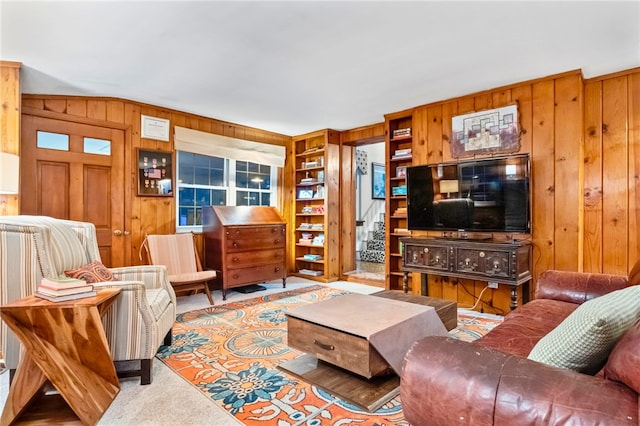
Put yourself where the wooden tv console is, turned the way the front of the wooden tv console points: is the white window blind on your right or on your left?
on your right

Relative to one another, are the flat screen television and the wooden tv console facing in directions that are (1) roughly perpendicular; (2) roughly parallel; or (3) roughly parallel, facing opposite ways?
roughly parallel

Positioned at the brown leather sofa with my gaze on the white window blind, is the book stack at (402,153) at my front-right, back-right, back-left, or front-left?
front-right

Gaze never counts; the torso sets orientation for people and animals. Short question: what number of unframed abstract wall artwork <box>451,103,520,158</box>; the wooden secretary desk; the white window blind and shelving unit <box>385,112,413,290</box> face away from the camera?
0

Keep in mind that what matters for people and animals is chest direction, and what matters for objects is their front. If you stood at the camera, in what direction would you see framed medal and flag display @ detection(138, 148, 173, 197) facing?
facing the viewer and to the right of the viewer

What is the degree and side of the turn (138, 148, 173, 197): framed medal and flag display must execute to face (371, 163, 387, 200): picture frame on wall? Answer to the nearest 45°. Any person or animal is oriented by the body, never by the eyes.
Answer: approximately 90° to its left

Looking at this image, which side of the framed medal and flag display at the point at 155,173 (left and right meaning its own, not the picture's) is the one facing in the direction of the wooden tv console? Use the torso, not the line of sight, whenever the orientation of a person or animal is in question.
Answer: front

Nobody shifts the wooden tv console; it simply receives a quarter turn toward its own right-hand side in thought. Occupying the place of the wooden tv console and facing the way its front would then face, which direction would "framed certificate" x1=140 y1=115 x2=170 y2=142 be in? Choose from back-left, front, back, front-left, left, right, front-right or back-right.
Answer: front-left

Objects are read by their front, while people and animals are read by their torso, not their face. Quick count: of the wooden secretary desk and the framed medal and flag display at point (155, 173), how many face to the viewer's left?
0

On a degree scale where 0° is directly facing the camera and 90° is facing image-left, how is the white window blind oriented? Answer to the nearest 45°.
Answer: approximately 315°

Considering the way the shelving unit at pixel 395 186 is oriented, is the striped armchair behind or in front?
in front

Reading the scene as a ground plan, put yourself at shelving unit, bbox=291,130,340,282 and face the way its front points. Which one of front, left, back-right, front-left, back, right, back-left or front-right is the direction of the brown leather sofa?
front-left

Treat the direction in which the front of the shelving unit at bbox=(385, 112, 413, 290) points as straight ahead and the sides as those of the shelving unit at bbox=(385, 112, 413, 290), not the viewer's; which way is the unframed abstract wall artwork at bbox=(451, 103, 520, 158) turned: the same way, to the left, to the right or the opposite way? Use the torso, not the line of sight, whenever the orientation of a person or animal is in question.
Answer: the same way

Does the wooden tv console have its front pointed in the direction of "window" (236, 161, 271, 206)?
no

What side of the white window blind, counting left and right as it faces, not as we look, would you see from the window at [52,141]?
right

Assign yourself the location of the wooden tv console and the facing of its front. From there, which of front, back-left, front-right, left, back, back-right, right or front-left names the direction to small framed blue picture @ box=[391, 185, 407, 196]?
right

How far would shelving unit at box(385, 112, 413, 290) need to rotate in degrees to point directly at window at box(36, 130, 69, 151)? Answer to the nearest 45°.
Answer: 0° — it already faces it

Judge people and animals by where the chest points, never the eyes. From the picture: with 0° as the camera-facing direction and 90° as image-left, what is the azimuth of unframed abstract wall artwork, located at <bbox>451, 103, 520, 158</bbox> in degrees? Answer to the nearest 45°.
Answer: approximately 45°

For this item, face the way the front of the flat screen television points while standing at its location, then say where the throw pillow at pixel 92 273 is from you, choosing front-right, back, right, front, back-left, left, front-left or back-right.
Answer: front
